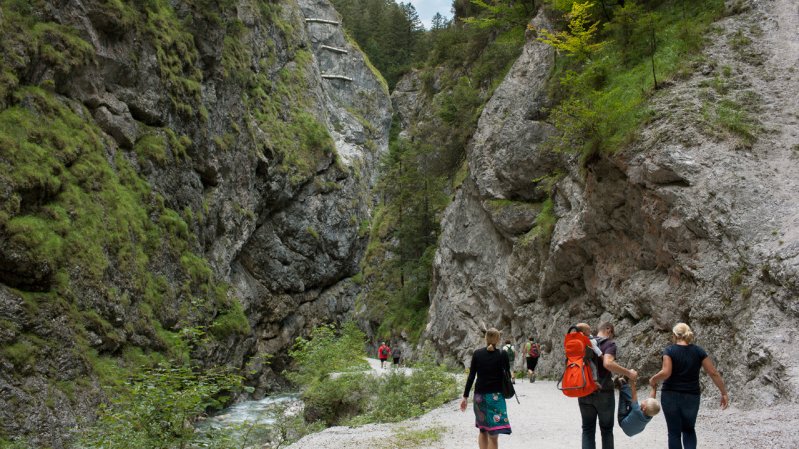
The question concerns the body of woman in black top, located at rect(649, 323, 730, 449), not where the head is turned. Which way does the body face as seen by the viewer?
away from the camera

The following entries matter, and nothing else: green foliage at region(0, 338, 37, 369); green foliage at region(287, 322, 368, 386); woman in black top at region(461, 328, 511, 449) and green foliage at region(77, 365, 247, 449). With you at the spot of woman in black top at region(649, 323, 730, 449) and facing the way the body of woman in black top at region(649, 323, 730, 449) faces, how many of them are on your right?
0

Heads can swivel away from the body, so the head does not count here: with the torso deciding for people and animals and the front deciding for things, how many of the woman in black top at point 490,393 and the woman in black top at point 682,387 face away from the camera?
2

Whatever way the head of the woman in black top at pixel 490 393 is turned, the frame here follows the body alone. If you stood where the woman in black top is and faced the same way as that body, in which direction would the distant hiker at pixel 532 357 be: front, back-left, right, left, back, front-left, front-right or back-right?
front

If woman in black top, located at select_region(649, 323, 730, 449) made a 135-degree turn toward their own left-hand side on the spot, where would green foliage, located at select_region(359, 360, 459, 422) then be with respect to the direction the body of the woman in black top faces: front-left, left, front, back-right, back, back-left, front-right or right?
right

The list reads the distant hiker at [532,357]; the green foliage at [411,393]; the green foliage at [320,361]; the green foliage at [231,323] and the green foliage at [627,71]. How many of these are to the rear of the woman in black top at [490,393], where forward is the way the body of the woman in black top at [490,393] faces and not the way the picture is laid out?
0

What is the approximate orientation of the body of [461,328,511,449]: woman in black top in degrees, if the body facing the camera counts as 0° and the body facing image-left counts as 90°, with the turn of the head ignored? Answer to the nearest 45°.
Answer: approximately 180°

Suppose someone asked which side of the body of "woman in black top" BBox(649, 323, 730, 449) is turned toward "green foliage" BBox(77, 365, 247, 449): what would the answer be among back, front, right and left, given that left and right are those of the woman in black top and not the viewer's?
left

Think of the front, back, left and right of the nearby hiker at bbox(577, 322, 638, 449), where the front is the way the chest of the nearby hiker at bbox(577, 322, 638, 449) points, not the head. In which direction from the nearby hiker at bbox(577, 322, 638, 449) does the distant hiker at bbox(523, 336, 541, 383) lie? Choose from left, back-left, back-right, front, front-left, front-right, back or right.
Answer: front-left

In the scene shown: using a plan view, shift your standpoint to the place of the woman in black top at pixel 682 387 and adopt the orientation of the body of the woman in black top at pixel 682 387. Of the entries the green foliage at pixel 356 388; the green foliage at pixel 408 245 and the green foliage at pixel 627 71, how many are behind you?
0

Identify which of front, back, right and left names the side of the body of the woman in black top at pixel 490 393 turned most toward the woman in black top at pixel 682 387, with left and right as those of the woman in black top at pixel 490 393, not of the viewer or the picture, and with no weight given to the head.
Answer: right

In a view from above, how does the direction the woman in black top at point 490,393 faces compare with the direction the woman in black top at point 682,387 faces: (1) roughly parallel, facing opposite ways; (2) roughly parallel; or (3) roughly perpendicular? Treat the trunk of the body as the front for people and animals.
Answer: roughly parallel
